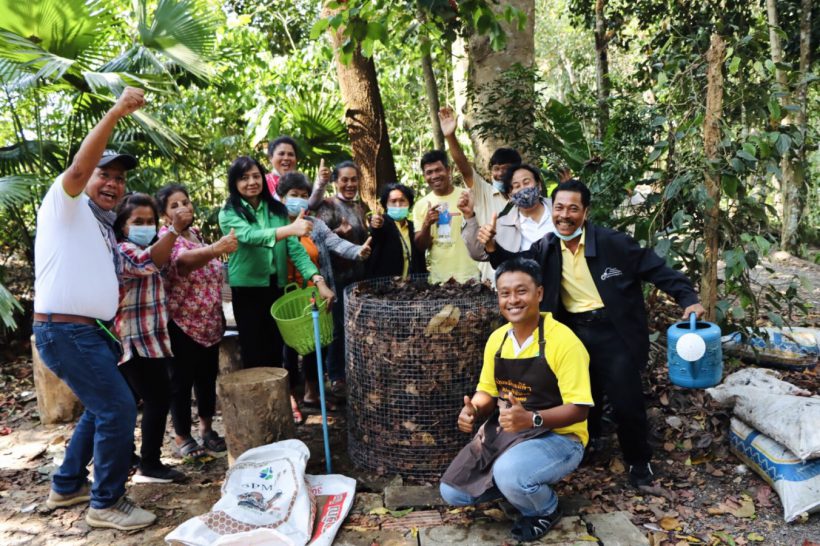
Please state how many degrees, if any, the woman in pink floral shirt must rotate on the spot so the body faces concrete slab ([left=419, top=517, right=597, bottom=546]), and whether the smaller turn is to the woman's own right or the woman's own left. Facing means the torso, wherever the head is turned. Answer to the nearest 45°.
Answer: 0° — they already face it

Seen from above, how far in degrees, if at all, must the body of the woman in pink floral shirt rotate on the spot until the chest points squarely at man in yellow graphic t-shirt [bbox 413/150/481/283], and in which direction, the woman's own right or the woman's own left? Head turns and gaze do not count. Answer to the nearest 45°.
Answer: approximately 45° to the woman's own left

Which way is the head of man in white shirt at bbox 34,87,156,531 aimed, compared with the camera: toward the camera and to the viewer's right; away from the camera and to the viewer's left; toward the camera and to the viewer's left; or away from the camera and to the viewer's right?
toward the camera and to the viewer's right

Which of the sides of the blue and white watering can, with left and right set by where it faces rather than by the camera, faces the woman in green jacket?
right

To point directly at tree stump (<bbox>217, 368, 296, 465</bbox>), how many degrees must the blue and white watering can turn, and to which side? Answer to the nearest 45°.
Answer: approximately 90° to its right

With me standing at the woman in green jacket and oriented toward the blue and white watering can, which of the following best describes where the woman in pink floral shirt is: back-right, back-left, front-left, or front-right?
back-right

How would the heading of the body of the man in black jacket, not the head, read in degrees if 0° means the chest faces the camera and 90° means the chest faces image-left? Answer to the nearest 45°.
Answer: approximately 45°

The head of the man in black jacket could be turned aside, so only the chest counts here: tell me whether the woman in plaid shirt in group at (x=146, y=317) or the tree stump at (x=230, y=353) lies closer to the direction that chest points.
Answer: the woman in plaid shirt in group

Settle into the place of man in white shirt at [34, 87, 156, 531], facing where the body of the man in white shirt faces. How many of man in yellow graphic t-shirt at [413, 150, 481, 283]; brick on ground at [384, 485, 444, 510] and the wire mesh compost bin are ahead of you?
3

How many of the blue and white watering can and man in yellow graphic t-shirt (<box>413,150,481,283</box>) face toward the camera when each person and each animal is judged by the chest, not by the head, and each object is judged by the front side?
2

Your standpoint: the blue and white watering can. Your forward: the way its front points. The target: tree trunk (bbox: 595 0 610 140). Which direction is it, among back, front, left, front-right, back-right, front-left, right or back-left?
back

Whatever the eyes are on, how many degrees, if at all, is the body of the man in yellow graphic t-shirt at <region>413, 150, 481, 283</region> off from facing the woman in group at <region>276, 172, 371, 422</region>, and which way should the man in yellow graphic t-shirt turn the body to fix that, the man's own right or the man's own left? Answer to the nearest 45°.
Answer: approximately 90° to the man's own right
